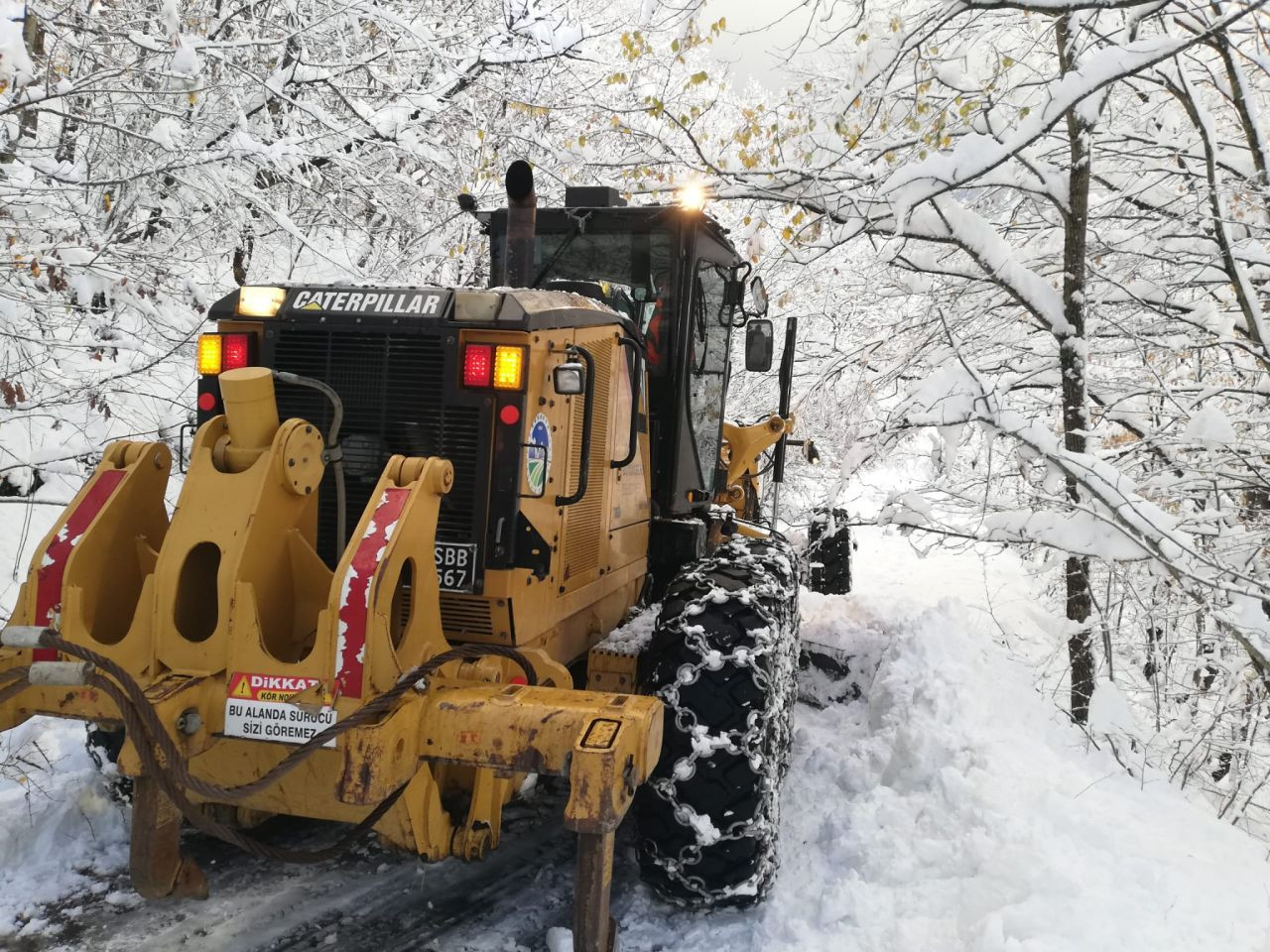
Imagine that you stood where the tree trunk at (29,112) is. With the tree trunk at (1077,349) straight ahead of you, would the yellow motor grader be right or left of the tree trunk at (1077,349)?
right

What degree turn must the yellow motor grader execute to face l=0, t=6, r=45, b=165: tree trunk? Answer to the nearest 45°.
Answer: approximately 90° to its left

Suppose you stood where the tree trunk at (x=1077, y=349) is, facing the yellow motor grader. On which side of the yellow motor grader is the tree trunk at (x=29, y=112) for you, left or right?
right

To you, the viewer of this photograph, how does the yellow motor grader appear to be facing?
facing away from the viewer and to the right of the viewer
